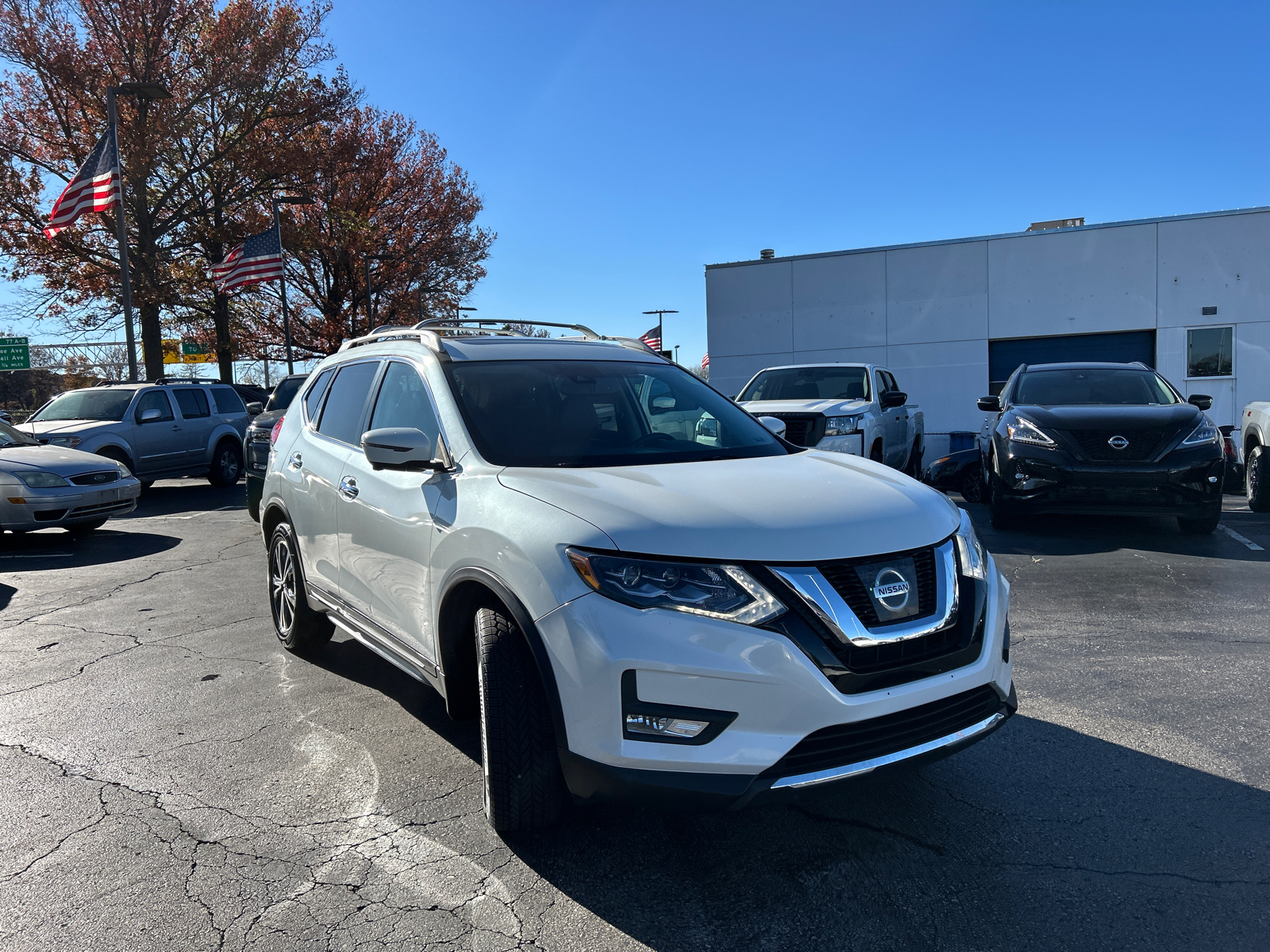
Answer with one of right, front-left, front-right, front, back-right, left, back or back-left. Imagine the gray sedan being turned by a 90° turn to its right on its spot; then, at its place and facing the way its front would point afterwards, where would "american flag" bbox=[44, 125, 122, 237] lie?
back-right

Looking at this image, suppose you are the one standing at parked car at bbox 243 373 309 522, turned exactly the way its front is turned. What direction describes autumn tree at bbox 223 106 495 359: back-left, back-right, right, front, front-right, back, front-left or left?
back-right

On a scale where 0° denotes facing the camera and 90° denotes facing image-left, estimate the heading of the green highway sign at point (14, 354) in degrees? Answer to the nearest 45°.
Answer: approximately 0°

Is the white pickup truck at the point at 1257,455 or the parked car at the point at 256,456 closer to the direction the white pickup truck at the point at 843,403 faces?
the parked car

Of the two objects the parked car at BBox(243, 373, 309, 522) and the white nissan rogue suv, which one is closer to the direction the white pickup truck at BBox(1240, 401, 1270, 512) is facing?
the white nissan rogue suv

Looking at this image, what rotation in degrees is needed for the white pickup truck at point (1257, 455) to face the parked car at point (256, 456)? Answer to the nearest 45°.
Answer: approximately 90° to its right

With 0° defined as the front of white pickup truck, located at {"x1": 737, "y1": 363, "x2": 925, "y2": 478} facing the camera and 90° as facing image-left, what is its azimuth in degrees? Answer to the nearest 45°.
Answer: approximately 45°

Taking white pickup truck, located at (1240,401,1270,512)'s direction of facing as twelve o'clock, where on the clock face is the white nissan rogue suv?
The white nissan rogue suv is roughly at 2 o'clock from the white pickup truck.
